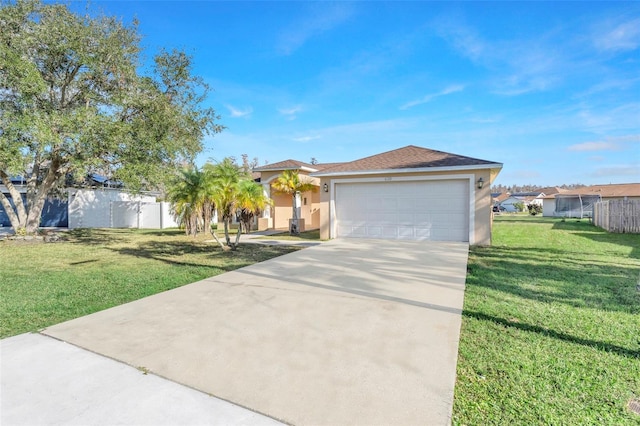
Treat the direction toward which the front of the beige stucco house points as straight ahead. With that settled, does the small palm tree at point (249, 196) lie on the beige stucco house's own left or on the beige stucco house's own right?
on the beige stucco house's own right

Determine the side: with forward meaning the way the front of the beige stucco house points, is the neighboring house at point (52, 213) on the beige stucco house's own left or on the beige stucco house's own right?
on the beige stucco house's own right

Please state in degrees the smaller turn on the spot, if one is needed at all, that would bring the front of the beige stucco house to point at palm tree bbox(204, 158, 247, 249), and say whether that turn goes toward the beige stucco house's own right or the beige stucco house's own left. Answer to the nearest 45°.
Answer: approximately 45° to the beige stucco house's own right

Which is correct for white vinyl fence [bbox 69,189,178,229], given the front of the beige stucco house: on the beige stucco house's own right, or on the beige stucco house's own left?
on the beige stucco house's own right

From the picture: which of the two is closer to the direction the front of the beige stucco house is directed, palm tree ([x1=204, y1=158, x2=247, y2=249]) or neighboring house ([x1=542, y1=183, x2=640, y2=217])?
the palm tree

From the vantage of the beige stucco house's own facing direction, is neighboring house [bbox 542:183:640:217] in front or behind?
behind

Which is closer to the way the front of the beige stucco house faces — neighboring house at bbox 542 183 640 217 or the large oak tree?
the large oak tree

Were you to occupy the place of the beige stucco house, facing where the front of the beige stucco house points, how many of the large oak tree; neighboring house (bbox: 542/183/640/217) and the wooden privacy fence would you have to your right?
1

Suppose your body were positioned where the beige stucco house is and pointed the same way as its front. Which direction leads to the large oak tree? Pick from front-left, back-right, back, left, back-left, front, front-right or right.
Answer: right

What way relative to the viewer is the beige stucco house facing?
toward the camera

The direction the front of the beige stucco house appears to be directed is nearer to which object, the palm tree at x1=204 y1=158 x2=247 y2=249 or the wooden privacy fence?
the palm tree
